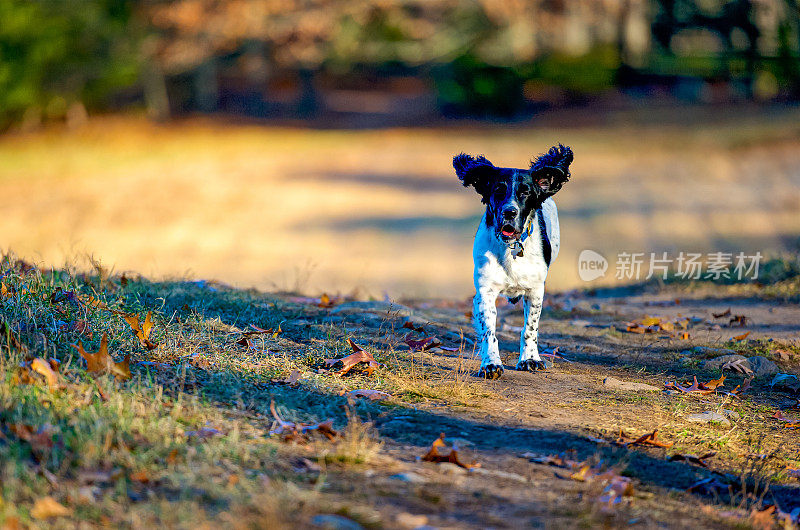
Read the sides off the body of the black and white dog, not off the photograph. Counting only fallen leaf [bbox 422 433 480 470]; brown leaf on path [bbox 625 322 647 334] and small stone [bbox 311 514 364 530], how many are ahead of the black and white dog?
2

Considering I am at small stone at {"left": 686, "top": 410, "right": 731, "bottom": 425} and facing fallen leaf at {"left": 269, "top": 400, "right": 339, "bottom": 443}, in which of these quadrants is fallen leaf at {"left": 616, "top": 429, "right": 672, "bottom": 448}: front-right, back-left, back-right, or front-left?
front-left

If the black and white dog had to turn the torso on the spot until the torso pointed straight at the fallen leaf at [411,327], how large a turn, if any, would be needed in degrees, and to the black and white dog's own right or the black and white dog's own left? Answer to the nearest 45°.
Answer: approximately 135° to the black and white dog's own right

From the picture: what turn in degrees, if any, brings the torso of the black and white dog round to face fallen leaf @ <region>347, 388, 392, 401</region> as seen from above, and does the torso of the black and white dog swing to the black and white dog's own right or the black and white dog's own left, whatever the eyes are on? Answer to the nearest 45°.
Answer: approximately 45° to the black and white dog's own right

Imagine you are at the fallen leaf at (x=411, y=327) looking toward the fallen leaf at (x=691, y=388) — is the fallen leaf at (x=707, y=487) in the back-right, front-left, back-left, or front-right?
front-right

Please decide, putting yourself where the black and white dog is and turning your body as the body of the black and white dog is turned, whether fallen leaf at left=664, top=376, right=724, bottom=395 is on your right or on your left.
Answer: on your left

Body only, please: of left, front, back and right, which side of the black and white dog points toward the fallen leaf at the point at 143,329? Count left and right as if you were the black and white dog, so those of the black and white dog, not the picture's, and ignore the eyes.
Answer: right

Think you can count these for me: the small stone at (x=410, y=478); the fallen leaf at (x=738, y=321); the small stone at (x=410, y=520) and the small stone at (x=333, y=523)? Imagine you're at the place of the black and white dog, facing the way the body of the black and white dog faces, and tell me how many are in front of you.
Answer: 3

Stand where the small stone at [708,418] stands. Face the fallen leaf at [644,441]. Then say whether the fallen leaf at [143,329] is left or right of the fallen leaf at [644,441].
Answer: right

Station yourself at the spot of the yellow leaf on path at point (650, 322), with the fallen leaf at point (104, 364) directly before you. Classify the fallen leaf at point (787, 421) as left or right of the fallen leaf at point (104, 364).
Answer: left

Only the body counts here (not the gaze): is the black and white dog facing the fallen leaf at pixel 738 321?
no

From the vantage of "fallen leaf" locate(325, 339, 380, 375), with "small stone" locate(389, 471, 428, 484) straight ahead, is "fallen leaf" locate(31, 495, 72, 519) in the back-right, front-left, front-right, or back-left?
front-right

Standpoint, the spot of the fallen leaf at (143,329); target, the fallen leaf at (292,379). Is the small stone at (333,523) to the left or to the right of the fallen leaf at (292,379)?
right

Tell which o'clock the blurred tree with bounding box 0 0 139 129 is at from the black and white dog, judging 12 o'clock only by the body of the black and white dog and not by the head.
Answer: The blurred tree is roughly at 5 o'clock from the black and white dog.

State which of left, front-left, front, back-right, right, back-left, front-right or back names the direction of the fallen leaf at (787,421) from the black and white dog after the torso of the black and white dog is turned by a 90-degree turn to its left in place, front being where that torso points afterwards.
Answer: front

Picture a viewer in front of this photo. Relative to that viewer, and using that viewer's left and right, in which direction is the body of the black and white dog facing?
facing the viewer

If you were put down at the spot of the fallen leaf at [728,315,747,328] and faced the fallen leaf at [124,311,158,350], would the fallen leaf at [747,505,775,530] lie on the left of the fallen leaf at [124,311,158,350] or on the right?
left

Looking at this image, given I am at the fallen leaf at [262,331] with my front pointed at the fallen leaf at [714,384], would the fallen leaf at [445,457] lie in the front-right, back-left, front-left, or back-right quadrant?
front-right

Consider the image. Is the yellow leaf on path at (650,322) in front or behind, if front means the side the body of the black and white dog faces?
behind

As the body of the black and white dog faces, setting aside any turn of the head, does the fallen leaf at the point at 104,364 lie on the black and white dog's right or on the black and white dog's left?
on the black and white dog's right

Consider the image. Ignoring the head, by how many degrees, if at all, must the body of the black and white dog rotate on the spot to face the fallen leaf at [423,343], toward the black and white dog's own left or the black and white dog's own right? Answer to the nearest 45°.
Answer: approximately 135° to the black and white dog's own right
